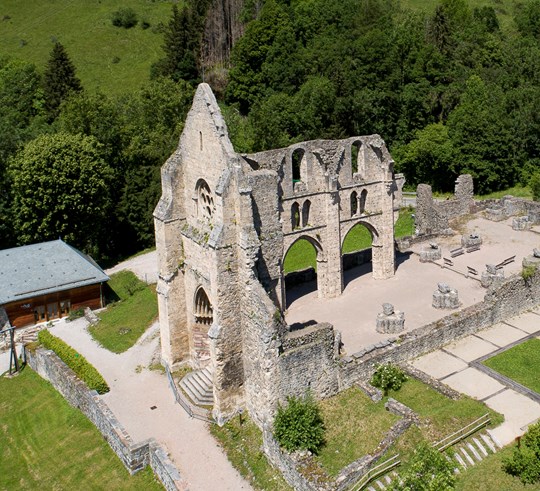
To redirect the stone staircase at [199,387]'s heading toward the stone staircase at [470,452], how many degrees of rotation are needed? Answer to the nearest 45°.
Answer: approximately 90° to its left

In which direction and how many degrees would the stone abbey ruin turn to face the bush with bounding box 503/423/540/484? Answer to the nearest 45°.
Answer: approximately 90° to its left

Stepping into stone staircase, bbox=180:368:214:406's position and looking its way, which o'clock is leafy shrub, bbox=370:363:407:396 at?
The leafy shrub is roughly at 8 o'clock from the stone staircase.

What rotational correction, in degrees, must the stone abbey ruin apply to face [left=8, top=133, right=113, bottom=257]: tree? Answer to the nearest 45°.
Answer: approximately 90° to its right

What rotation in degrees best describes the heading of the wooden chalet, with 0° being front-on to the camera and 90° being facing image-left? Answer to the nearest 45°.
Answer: approximately 315°

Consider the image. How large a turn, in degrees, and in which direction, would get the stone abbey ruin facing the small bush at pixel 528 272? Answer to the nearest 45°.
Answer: approximately 180°

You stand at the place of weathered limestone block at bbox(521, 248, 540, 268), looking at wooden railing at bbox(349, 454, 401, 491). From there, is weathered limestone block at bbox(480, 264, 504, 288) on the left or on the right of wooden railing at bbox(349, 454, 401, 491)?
right
